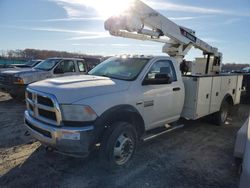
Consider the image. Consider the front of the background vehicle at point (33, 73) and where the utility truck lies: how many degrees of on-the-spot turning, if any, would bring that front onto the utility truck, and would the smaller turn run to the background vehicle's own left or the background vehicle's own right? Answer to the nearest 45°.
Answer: approximately 45° to the background vehicle's own left

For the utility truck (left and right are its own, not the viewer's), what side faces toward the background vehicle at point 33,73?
right

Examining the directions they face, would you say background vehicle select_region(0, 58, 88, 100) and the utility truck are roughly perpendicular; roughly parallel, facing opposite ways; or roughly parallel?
roughly parallel

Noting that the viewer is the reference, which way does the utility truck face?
facing the viewer and to the left of the viewer

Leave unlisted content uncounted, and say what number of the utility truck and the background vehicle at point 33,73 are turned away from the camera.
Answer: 0
